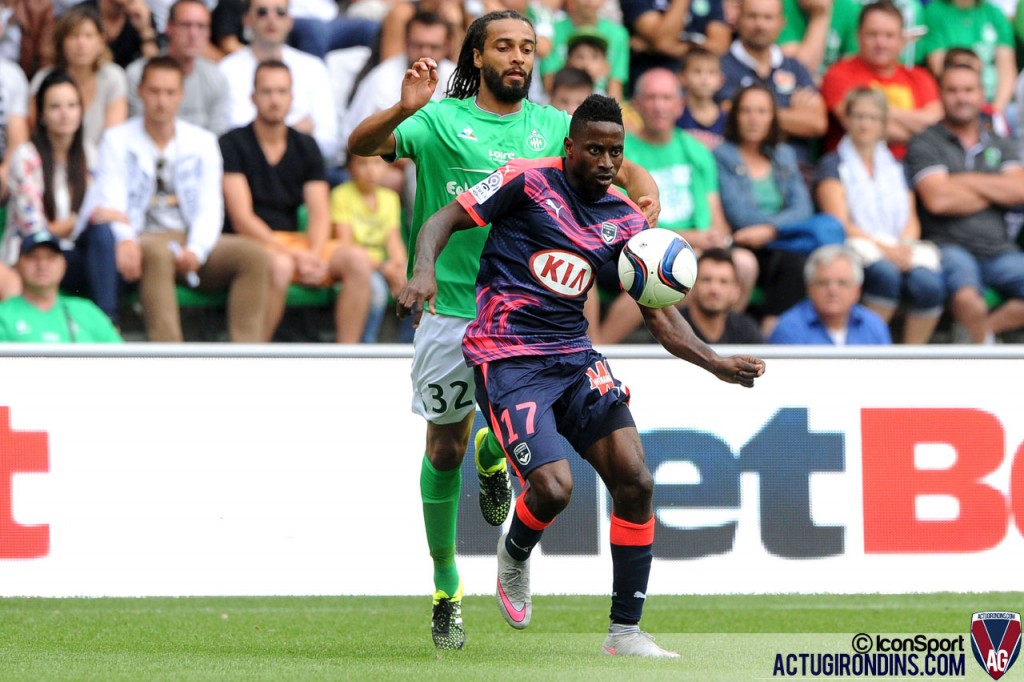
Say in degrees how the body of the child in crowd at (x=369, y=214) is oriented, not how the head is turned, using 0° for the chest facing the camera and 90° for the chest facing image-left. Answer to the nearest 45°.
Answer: approximately 0°

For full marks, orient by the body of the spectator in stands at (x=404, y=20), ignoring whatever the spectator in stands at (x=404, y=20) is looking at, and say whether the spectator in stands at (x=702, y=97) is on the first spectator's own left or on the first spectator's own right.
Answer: on the first spectator's own left

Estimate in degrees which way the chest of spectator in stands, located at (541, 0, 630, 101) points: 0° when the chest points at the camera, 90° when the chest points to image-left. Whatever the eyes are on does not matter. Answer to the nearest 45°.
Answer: approximately 0°

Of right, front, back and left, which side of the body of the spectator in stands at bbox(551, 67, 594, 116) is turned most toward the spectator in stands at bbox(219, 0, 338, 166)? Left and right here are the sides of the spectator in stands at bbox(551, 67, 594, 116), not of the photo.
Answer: right

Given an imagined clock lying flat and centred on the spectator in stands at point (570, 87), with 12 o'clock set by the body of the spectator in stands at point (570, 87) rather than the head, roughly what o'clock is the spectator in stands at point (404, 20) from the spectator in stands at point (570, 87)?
the spectator in stands at point (404, 20) is roughly at 4 o'clock from the spectator in stands at point (570, 87).

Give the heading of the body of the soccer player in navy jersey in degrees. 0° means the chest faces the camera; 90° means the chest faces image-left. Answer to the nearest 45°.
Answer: approximately 315°

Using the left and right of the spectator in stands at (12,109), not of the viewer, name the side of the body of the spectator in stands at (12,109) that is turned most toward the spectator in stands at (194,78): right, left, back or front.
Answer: left

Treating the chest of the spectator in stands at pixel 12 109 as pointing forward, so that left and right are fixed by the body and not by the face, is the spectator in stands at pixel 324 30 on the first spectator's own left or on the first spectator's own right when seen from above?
on the first spectator's own left

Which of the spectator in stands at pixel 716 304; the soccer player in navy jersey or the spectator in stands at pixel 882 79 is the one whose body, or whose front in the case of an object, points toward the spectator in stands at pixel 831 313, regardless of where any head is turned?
the spectator in stands at pixel 882 79

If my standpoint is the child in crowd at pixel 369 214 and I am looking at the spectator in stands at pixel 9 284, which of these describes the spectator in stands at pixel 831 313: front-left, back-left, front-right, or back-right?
back-left
